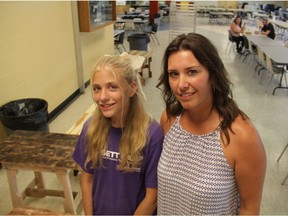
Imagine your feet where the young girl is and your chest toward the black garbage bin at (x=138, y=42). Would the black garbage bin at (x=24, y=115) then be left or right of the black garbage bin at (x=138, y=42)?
left

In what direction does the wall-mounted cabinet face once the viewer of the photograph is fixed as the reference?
facing the viewer and to the right of the viewer

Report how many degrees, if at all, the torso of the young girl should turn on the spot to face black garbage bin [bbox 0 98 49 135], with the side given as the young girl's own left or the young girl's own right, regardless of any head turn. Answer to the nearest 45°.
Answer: approximately 135° to the young girl's own right

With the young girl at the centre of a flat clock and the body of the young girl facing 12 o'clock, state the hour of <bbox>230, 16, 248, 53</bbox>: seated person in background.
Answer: The seated person in background is roughly at 7 o'clock from the young girl.

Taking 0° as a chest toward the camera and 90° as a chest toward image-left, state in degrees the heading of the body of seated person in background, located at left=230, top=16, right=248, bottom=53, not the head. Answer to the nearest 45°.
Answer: approximately 315°

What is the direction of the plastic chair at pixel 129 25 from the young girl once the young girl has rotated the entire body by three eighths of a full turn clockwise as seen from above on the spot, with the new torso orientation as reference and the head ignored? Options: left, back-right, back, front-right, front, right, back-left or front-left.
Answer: front-right

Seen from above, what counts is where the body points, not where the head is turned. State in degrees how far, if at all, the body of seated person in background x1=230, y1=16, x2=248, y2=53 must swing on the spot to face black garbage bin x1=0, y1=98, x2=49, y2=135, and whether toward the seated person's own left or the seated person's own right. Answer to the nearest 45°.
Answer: approximately 45° to the seated person's own right

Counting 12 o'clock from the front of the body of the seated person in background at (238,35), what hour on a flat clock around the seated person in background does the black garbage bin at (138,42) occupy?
The black garbage bin is roughly at 3 o'clock from the seated person in background.

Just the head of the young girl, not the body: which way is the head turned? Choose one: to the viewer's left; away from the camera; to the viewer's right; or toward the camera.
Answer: toward the camera

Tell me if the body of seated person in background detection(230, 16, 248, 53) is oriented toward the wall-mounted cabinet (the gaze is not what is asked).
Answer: no

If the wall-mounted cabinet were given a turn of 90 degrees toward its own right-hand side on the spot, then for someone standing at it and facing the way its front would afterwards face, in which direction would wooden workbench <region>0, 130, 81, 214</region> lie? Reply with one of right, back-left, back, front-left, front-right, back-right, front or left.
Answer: front-left

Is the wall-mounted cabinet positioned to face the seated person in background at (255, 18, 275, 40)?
no

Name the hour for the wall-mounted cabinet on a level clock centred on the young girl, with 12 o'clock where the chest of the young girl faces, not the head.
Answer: The wall-mounted cabinet is roughly at 6 o'clock from the young girl.

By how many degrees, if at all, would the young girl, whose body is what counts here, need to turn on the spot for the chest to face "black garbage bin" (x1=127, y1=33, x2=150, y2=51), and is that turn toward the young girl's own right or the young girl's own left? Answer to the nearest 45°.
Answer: approximately 180°

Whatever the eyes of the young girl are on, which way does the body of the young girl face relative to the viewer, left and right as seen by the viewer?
facing the viewer

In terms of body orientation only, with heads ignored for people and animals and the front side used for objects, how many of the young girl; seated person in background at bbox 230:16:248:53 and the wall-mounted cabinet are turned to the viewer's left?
0
